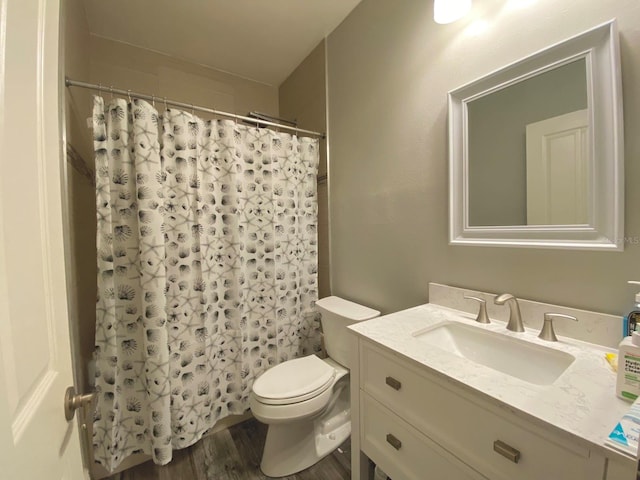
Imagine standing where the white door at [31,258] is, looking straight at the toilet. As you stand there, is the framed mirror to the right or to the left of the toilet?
right

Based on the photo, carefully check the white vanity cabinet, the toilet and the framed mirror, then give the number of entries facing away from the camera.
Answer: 0

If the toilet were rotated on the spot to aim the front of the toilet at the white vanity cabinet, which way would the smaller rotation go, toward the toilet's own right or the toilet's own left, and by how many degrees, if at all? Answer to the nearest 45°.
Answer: approximately 90° to the toilet's own left

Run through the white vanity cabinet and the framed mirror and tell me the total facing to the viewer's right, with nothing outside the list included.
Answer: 0

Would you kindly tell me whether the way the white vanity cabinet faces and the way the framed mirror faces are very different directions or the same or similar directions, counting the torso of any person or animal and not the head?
same or similar directions

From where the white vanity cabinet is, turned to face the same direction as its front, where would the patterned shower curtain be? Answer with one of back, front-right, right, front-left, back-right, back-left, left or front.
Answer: front-right

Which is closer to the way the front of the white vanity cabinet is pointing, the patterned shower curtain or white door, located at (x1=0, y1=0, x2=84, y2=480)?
the white door

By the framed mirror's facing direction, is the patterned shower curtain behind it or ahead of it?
ahead

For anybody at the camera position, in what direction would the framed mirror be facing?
facing the viewer and to the left of the viewer

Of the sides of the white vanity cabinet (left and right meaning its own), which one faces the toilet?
right
